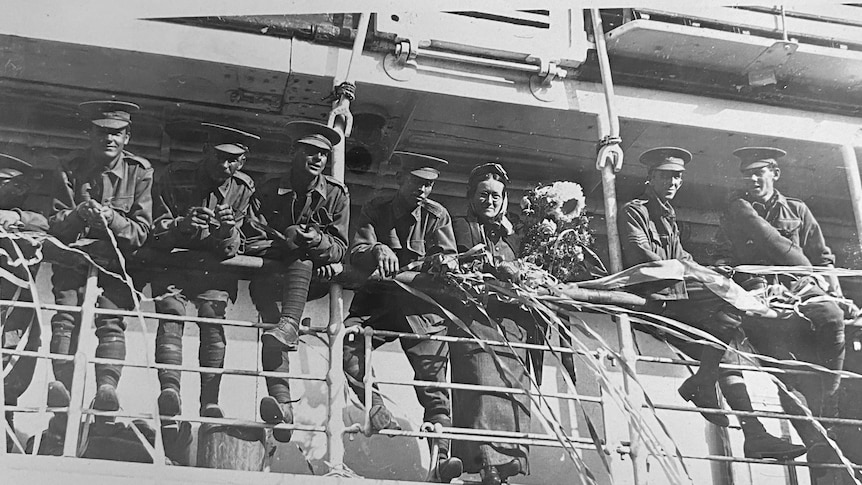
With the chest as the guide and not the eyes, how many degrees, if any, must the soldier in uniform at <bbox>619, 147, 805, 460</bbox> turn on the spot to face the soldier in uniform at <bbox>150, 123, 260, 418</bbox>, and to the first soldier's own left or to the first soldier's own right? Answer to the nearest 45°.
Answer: approximately 90° to the first soldier's own right

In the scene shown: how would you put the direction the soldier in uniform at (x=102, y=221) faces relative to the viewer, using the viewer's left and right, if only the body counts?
facing the viewer

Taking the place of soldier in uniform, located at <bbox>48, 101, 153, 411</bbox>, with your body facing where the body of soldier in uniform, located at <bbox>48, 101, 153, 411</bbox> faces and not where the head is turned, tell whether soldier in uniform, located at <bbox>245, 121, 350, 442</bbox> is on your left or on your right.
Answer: on your left

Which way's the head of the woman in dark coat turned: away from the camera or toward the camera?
toward the camera

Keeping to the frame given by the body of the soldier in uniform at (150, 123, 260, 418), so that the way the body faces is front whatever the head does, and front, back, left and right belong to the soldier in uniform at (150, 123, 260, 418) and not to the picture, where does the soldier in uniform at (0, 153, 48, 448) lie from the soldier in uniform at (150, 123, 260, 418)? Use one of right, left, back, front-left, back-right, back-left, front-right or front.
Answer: right

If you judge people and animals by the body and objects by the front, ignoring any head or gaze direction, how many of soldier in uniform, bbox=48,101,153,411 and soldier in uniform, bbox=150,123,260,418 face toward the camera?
2

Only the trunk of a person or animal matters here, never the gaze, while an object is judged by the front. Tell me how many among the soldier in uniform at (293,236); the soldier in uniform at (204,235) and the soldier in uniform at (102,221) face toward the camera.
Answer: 3

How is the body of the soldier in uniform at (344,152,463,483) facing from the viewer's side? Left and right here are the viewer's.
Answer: facing the viewer and to the right of the viewer

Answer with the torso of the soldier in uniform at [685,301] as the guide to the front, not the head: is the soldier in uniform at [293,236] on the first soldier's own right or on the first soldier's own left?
on the first soldier's own right

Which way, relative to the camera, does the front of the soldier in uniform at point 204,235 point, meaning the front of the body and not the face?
toward the camera

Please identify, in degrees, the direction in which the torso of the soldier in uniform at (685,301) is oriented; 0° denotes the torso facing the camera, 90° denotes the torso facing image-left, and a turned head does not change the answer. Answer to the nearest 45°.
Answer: approximately 315°

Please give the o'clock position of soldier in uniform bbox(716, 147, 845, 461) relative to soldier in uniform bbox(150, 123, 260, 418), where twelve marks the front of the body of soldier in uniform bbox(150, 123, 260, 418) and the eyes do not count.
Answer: soldier in uniform bbox(716, 147, 845, 461) is roughly at 9 o'clock from soldier in uniform bbox(150, 123, 260, 418).

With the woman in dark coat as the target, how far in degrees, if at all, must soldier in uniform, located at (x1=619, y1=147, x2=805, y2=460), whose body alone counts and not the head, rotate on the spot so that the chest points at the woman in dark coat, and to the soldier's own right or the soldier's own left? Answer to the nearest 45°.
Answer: approximately 90° to the soldier's own right
